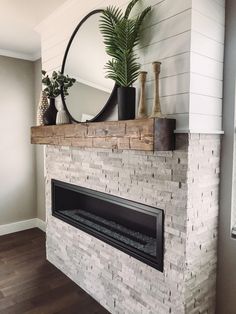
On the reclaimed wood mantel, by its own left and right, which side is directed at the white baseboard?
right

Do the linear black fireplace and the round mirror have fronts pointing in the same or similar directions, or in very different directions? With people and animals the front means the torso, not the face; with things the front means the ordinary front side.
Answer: same or similar directions

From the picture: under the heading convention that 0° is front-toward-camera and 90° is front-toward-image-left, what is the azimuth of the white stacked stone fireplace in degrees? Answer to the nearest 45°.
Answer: approximately 45°

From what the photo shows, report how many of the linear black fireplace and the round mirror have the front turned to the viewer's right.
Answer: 0

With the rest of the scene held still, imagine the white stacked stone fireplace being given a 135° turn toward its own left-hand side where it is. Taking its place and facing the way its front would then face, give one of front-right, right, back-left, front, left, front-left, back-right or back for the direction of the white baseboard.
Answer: back-left

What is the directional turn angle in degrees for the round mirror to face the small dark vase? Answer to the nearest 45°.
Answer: approximately 90° to its right

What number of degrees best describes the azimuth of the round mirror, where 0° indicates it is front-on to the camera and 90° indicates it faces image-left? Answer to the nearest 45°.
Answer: approximately 45°
